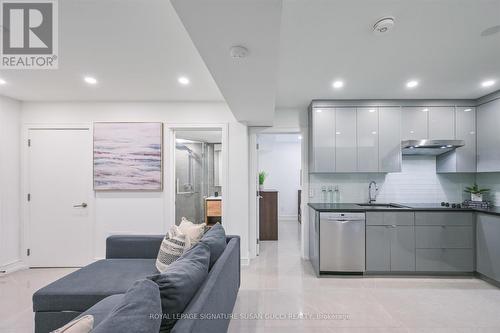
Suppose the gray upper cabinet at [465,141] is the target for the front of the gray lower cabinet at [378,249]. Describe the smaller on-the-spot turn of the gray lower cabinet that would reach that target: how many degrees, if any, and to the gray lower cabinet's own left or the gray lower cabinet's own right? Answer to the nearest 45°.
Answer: approximately 135° to the gray lower cabinet's own left

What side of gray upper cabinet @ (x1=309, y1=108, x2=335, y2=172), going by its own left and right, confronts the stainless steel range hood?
left

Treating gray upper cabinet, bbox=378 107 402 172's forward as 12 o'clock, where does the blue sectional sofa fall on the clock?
The blue sectional sofa is roughly at 1 o'clock from the gray upper cabinet.

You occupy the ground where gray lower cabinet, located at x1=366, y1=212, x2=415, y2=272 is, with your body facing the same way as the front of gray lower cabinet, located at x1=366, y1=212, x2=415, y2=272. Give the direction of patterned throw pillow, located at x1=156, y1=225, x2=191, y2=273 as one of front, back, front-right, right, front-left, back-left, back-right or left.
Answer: front-right
